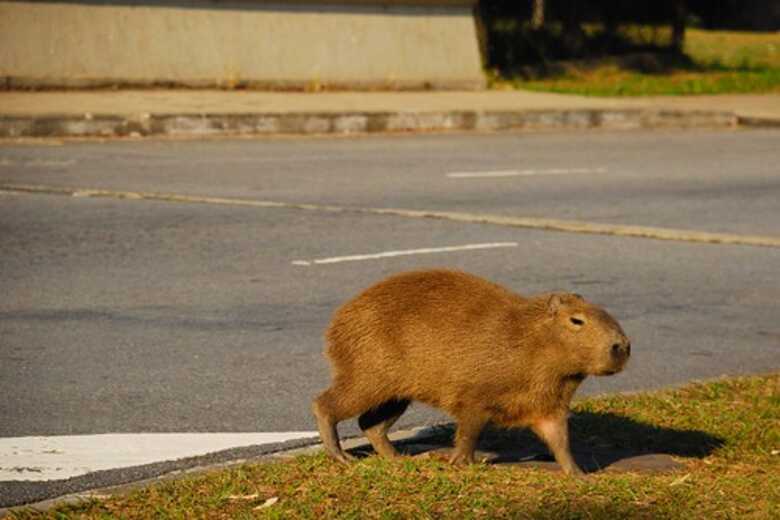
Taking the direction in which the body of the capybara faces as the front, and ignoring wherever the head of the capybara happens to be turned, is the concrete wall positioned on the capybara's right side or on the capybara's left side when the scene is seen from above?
on the capybara's left side

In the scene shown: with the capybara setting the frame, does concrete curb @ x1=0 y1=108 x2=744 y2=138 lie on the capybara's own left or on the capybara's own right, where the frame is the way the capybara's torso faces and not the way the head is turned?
on the capybara's own left

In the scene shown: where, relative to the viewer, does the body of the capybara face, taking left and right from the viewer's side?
facing to the right of the viewer
